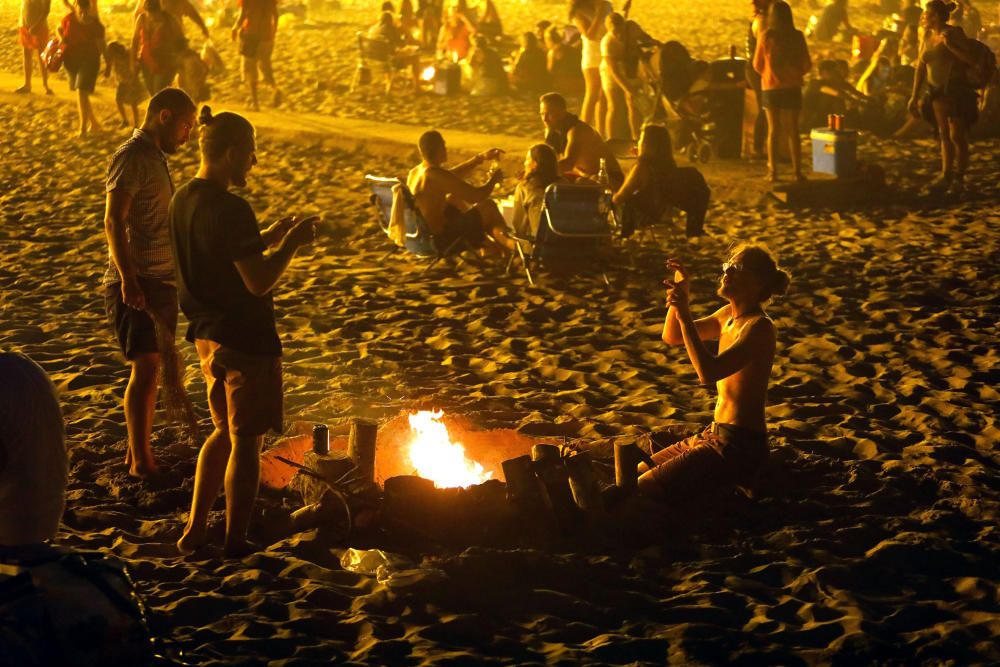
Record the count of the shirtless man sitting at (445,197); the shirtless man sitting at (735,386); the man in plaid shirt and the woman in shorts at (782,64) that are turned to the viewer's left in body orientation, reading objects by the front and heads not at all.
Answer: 1

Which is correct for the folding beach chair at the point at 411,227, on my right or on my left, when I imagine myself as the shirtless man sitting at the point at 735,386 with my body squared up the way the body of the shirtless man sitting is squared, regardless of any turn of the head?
on my right

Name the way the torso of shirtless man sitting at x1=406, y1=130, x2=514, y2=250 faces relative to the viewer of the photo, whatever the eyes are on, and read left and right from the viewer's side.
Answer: facing to the right of the viewer

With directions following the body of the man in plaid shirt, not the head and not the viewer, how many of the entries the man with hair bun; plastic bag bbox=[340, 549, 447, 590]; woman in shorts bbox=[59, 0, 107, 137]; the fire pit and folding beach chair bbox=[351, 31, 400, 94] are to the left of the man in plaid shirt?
2

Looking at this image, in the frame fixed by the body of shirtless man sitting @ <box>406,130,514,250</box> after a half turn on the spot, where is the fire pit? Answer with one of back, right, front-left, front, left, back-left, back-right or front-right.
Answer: left

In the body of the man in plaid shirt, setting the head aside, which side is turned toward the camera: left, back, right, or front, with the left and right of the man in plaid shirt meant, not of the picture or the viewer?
right

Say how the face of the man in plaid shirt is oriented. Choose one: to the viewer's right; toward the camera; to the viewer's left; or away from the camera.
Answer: to the viewer's right

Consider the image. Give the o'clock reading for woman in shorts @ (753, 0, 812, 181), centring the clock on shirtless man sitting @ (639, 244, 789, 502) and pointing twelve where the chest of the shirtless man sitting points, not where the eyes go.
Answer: The woman in shorts is roughly at 3 o'clock from the shirtless man sitting.

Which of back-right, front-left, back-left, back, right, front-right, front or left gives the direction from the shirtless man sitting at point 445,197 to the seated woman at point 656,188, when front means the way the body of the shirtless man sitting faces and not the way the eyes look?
front

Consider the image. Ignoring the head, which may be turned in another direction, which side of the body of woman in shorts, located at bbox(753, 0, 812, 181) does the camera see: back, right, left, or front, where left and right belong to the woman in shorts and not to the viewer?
back

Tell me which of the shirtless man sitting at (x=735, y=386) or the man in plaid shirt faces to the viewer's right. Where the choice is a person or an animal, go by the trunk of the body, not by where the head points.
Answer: the man in plaid shirt

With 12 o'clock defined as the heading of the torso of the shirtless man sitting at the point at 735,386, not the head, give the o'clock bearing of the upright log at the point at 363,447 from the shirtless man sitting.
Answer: The upright log is roughly at 12 o'clock from the shirtless man sitting.

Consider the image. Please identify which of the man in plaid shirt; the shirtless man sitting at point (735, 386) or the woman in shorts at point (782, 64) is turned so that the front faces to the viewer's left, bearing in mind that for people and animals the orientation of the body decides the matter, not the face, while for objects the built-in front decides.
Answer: the shirtless man sitting

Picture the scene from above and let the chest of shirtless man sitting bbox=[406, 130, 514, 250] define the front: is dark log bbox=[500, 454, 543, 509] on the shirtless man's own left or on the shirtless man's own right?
on the shirtless man's own right

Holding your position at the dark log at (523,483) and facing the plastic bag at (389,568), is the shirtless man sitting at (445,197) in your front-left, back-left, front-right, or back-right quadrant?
back-right

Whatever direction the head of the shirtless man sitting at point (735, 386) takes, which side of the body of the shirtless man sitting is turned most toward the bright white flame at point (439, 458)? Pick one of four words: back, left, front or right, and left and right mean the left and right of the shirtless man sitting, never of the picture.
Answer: front

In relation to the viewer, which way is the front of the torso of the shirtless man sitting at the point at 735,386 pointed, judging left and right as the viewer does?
facing to the left of the viewer
